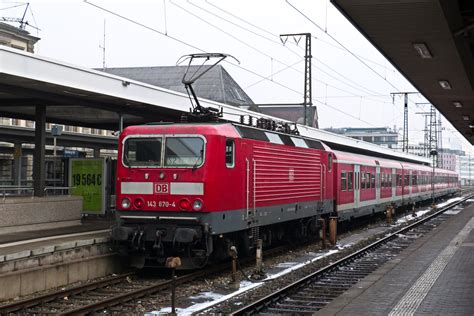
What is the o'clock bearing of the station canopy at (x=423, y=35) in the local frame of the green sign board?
The station canopy is roughly at 11 o'clock from the green sign board.

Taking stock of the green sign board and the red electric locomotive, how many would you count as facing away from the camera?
0

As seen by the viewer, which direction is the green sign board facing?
toward the camera

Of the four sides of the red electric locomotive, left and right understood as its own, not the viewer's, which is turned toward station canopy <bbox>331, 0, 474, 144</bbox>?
left

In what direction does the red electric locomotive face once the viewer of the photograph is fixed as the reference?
facing the viewer and to the left of the viewer

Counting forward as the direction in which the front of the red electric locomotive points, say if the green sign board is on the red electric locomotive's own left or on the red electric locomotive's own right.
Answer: on the red electric locomotive's own right
